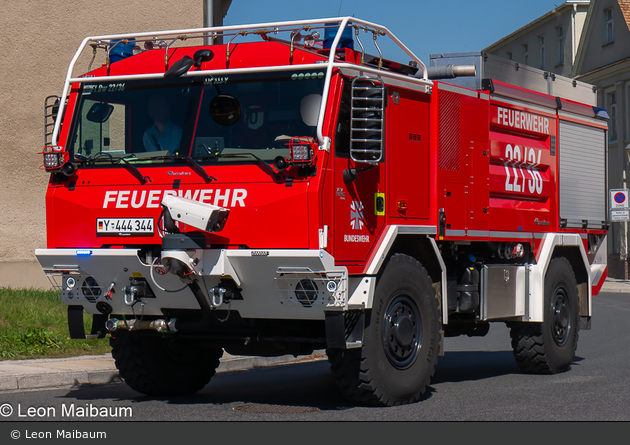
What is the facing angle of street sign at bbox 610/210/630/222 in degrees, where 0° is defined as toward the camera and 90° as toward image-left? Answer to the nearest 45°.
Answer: approximately 0°

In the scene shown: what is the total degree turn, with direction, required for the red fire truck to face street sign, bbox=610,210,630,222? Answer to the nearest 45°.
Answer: approximately 180°

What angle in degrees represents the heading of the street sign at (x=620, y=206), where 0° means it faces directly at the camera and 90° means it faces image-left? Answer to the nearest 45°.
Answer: approximately 0°

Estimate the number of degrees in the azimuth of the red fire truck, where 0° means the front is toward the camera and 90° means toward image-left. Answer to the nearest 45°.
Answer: approximately 45°

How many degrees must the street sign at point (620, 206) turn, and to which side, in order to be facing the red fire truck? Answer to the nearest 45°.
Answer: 0° — it already faces it

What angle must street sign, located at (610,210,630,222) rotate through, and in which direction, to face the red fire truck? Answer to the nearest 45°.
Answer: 0° — it already faces it
